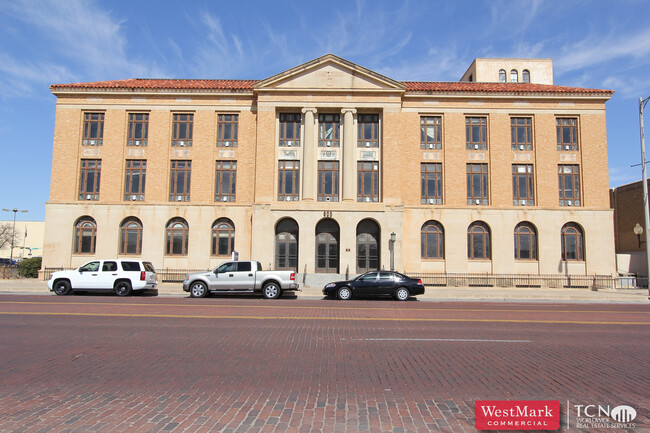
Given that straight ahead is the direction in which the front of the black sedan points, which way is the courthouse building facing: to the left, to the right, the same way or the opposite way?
to the left

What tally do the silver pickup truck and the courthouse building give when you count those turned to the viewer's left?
1

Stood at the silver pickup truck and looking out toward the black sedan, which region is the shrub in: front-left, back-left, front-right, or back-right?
back-left

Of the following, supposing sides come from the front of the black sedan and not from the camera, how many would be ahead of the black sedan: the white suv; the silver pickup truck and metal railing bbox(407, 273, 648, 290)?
2

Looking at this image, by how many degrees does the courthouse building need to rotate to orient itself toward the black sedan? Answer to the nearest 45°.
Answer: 0° — it already faces it

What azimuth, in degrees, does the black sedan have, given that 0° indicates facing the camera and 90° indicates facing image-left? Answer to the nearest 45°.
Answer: approximately 90°

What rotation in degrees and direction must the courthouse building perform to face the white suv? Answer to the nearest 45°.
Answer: approximately 45° to its right

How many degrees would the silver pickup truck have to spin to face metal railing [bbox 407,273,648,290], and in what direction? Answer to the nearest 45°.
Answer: approximately 180°
